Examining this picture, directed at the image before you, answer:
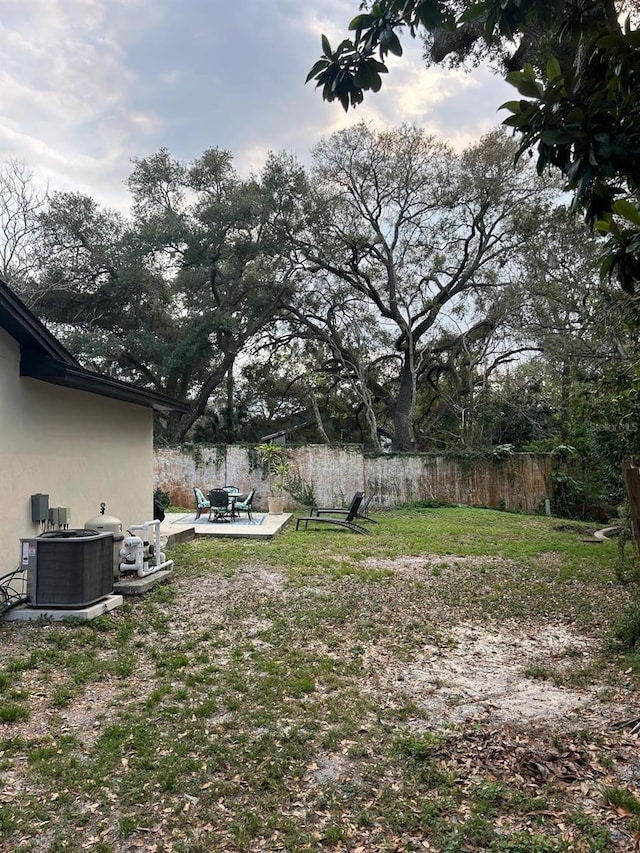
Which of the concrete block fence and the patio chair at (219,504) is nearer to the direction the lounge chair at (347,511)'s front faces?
the patio chair

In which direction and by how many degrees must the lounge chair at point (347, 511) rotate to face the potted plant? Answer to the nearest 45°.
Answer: approximately 45° to its right

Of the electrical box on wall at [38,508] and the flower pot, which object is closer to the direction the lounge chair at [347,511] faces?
the flower pot

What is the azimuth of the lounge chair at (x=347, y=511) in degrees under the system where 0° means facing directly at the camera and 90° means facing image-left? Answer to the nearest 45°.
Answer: approximately 90°

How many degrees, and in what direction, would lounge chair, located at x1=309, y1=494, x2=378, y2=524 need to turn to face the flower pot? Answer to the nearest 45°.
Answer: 0° — it already faces it

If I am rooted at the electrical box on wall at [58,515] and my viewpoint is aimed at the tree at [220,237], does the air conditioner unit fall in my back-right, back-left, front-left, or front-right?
back-right

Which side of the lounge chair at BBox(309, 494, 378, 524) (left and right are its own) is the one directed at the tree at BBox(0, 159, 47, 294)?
front

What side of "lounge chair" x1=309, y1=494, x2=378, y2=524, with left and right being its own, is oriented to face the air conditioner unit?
left
